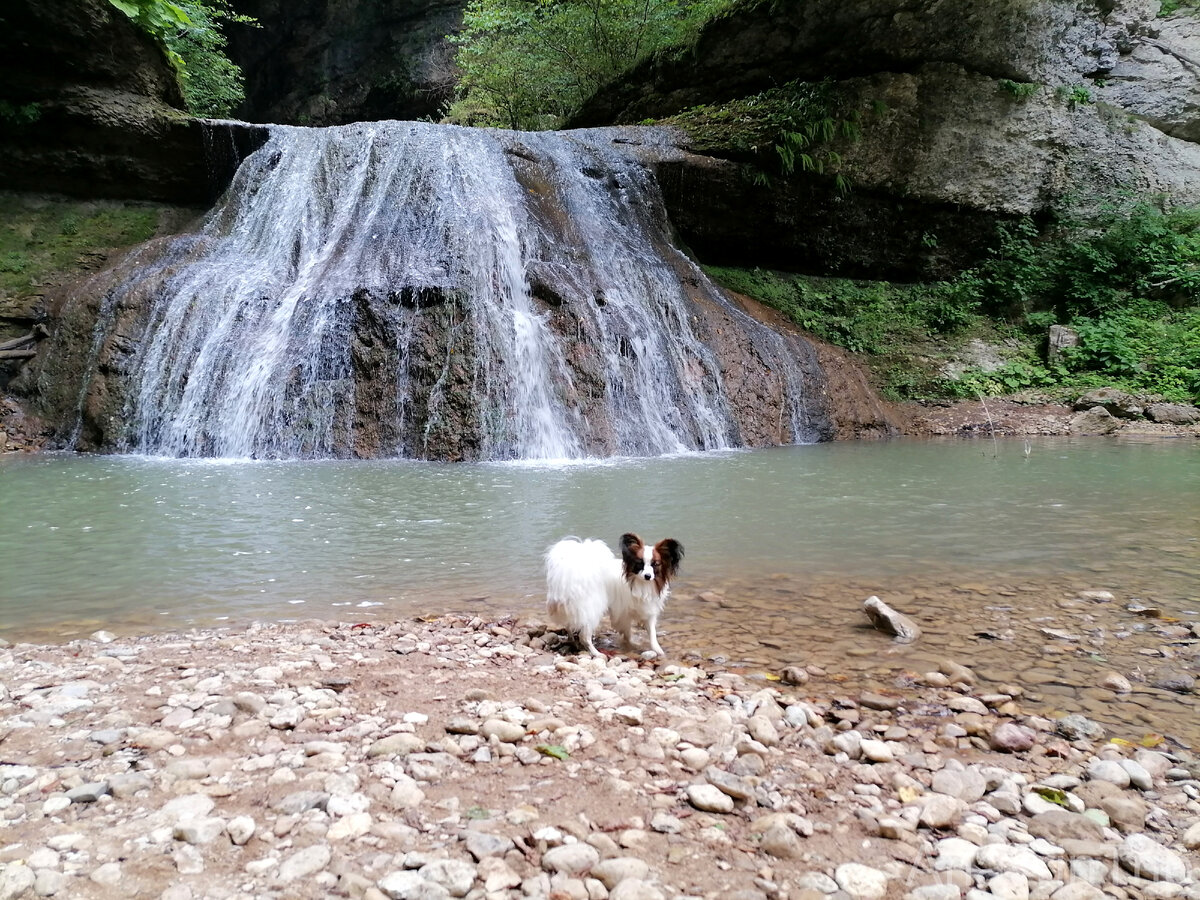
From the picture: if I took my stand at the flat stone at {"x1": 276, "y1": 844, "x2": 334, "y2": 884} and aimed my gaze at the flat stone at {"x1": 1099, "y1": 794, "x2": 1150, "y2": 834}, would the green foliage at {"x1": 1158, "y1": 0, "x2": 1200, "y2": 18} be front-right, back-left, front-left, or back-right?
front-left

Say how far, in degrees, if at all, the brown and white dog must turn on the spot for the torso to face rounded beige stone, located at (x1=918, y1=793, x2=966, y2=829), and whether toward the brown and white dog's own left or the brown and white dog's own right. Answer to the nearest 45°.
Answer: approximately 45° to the brown and white dog's own right

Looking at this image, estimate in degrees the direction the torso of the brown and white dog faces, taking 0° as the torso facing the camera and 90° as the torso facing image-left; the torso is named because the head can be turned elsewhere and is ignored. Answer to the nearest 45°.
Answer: approximately 270°

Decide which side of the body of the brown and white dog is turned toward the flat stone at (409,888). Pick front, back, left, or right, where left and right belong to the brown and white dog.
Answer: right

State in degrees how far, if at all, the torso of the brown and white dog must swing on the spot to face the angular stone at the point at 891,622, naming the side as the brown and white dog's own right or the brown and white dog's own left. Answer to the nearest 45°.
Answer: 0° — it already faces it

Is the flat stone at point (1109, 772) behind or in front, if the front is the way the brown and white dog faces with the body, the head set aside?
in front

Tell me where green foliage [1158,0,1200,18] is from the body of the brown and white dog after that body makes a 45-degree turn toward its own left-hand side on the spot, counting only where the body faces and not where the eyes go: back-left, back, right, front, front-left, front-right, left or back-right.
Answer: front

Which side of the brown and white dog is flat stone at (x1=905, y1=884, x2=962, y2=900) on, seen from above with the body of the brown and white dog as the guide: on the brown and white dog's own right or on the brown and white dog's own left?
on the brown and white dog's own right

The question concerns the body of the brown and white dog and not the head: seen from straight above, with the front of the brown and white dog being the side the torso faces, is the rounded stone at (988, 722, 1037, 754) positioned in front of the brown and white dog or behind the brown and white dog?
in front

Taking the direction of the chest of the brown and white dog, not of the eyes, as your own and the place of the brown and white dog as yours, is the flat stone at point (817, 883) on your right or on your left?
on your right

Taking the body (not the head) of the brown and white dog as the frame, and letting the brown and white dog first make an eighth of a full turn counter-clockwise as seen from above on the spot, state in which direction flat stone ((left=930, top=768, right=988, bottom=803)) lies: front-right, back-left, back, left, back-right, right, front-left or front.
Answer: right

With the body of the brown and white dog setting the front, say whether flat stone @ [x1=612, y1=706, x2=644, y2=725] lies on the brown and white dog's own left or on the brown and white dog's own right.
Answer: on the brown and white dog's own right

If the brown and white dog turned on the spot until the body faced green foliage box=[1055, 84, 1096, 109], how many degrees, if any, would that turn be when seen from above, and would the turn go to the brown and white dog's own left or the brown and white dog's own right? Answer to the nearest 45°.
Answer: approximately 45° to the brown and white dog's own left

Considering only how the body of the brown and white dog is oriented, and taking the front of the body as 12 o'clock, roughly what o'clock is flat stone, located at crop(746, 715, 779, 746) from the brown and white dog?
The flat stone is roughly at 2 o'clock from the brown and white dog.
